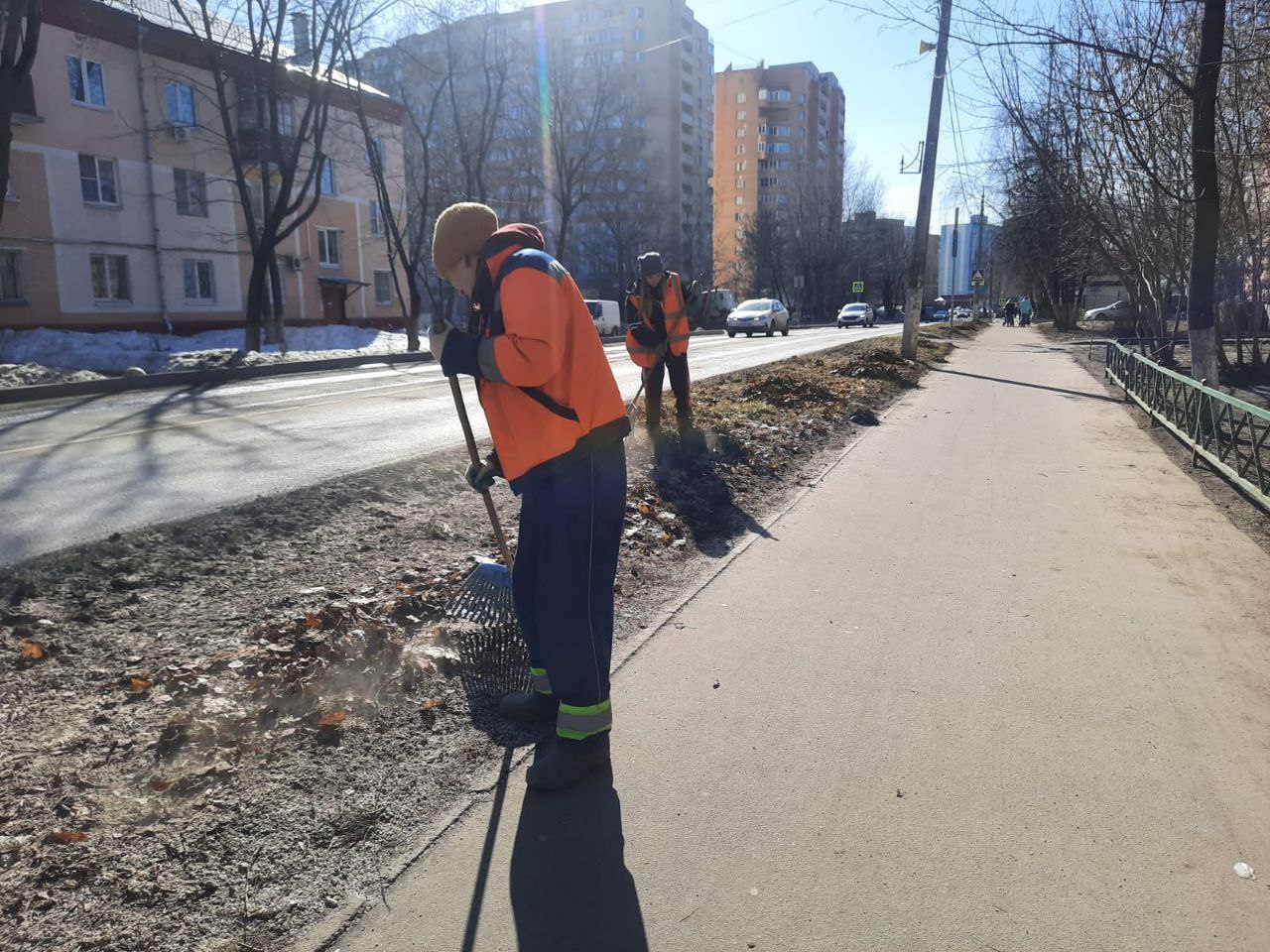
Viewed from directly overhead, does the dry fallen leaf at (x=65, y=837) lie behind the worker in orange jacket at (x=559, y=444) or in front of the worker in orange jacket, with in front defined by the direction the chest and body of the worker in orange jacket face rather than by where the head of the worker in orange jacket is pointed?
in front

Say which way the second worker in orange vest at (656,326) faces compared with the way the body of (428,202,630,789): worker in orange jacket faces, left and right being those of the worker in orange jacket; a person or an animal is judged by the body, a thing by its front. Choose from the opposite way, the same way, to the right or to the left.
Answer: to the left

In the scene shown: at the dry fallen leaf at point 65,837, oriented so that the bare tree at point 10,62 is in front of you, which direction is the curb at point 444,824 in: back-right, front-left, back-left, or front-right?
back-right

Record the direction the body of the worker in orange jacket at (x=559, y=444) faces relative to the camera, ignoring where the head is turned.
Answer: to the viewer's left

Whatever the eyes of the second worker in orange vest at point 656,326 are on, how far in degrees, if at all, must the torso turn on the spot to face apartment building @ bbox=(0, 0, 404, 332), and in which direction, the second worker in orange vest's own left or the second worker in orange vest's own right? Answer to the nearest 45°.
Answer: approximately 135° to the second worker in orange vest's own right

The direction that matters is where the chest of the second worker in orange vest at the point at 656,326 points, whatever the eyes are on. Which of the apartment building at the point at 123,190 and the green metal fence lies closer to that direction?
the green metal fence

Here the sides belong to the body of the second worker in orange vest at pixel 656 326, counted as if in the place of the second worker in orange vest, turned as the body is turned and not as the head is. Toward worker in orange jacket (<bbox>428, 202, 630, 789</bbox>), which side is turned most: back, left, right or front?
front

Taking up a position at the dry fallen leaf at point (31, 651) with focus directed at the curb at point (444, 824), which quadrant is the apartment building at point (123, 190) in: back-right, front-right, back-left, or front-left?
back-left

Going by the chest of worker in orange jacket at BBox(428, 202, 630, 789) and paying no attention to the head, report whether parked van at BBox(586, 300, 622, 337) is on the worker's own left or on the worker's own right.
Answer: on the worker's own right

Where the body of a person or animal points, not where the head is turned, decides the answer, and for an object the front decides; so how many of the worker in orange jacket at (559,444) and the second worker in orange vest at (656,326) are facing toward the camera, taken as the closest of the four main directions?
1

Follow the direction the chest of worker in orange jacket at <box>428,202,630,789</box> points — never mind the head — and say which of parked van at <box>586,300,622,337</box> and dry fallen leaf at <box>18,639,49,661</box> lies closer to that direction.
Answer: the dry fallen leaf

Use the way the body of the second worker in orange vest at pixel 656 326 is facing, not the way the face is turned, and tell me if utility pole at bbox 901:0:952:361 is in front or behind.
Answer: behind

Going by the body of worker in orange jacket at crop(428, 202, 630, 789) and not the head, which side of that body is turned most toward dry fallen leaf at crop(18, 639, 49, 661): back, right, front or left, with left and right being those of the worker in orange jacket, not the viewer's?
front
